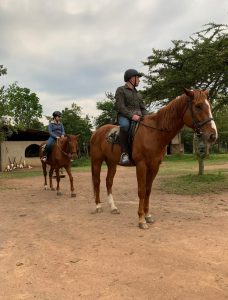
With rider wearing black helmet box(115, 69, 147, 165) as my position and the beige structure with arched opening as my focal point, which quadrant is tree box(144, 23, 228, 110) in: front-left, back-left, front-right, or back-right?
front-right

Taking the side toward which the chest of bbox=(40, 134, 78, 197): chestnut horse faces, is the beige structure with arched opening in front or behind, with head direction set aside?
behind

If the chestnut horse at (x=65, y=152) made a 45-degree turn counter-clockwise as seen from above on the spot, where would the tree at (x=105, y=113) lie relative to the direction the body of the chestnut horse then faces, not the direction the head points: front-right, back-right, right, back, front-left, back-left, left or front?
left

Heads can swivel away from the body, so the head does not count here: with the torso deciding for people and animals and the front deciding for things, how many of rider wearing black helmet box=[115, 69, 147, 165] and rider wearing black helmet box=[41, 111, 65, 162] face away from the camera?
0

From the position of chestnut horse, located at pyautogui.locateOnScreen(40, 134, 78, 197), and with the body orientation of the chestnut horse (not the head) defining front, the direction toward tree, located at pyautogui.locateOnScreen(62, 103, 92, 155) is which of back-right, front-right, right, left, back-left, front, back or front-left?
back-left

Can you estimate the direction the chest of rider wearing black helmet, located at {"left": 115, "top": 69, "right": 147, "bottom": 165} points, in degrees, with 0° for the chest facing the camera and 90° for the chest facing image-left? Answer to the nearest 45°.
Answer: approximately 315°

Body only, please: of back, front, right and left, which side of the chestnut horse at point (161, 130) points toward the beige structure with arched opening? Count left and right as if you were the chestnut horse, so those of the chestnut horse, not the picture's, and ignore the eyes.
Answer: back

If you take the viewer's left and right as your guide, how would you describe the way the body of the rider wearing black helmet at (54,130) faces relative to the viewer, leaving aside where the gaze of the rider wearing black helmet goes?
facing the viewer and to the right of the viewer

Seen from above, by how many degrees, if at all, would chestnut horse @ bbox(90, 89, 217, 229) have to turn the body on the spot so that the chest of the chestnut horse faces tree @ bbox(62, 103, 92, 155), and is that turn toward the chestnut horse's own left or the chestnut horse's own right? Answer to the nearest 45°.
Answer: approximately 135° to the chestnut horse's own left

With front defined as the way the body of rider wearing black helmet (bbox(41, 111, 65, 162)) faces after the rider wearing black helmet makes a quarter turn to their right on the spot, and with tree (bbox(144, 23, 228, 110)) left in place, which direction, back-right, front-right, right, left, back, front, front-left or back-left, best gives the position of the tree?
back-left

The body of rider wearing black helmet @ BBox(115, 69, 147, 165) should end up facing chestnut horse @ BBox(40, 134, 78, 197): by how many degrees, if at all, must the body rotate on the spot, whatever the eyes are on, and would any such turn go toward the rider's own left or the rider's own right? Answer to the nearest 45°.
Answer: approximately 180°
